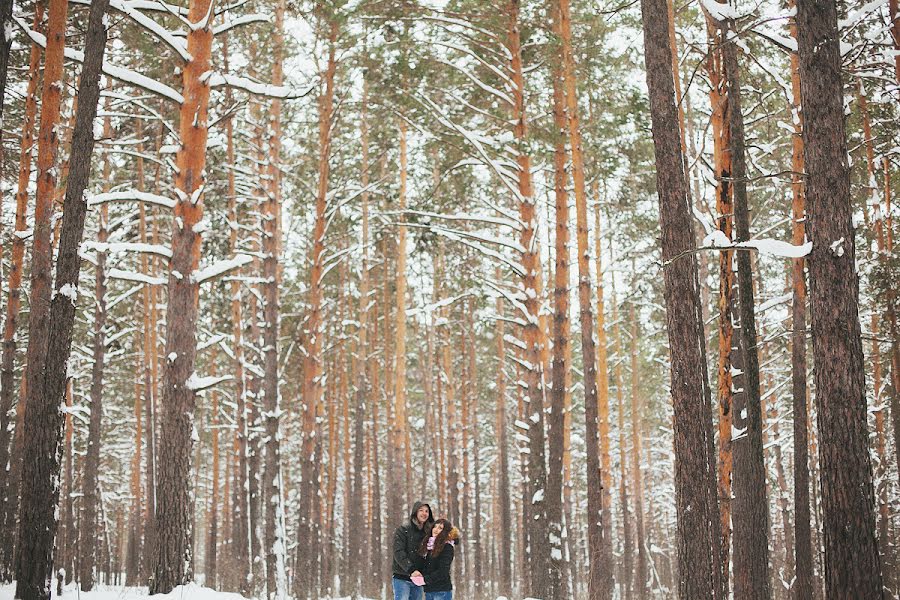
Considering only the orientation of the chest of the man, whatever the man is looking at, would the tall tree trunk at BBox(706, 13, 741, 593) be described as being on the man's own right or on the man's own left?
on the man's own left

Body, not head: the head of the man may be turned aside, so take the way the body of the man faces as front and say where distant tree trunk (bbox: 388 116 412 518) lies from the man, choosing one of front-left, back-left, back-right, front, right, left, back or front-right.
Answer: back-left

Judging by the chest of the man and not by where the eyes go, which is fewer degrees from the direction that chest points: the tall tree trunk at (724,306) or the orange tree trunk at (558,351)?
the tall tree trunk

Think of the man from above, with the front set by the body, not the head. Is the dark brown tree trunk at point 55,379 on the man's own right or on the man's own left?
on the man's own right

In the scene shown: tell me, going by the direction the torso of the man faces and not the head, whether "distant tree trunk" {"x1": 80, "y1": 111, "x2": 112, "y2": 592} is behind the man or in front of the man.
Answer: behind

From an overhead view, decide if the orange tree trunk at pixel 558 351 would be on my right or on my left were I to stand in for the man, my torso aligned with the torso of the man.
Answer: on my left
